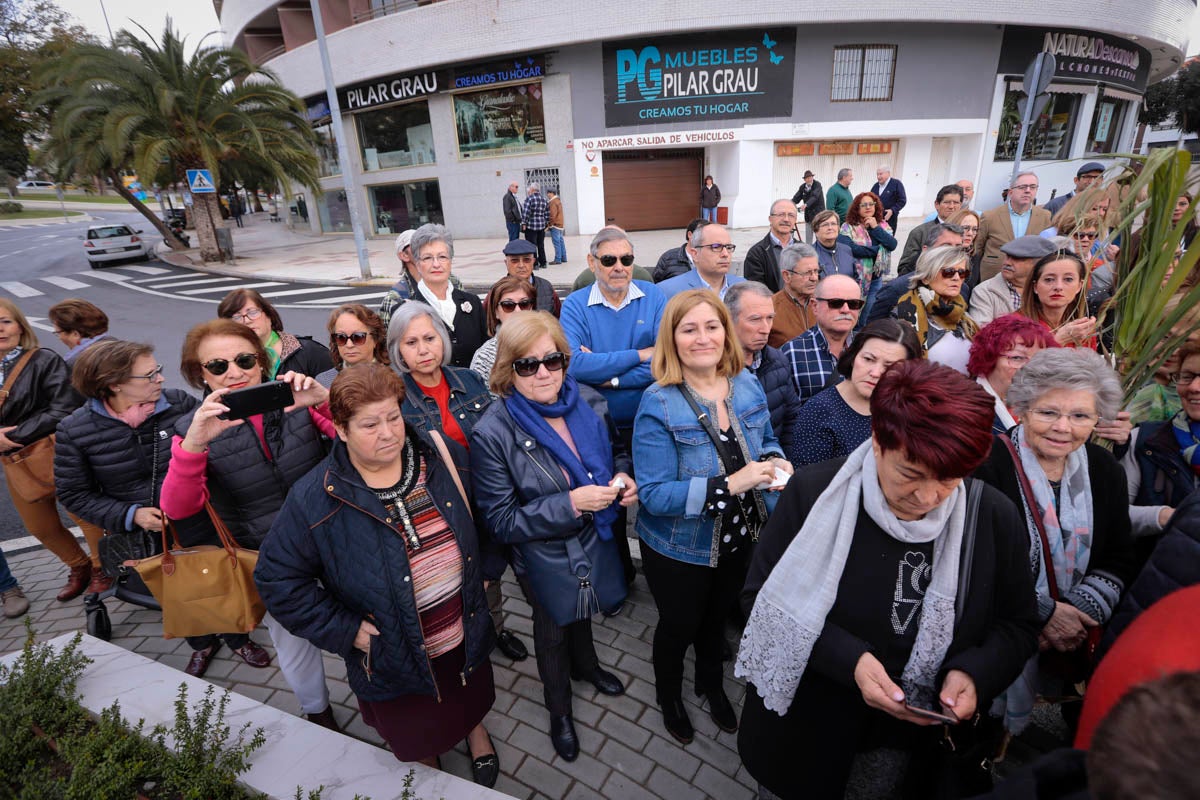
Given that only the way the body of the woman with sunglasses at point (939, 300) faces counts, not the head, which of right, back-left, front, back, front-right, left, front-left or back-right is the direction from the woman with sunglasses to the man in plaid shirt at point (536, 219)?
back

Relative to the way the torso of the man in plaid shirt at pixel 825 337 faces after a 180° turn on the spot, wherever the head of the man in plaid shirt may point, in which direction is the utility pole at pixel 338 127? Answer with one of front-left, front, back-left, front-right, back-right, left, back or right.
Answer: front

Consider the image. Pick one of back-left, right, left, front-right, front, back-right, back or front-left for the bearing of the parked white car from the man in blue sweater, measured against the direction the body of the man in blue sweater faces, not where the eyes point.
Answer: back-right

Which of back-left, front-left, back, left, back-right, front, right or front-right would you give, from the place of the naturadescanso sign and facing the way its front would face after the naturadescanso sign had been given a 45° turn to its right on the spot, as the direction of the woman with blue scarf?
front

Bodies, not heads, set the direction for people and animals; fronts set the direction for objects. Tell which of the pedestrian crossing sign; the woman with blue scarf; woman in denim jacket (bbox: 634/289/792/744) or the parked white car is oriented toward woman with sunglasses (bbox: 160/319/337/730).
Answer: the pedestrian crossing sign

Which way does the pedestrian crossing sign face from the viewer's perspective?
toward the camera

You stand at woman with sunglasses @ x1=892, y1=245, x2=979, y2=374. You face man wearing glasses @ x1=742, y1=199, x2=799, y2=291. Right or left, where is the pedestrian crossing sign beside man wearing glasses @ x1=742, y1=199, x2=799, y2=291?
left

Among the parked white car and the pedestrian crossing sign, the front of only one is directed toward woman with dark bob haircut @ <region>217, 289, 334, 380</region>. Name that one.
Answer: the pedestrian crossing sign

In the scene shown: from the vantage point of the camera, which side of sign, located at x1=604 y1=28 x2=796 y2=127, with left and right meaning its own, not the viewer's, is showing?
front

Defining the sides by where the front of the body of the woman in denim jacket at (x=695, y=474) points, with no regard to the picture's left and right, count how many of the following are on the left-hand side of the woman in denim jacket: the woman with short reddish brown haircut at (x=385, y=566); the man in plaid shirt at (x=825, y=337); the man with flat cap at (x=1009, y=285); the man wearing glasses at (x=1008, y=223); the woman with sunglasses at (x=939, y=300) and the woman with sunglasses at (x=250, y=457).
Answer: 4

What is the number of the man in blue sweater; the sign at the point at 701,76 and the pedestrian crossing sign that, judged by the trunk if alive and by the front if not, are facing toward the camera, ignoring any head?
3

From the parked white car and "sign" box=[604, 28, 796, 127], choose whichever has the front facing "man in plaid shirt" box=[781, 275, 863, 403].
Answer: the sign

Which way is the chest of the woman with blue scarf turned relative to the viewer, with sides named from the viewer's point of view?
facing the viewer and to the right of the viewer

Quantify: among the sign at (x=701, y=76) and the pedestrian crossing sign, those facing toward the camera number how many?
2

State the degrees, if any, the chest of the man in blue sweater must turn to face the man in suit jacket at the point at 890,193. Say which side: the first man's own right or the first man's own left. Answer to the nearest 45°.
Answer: approximately 135° to the first man's own left

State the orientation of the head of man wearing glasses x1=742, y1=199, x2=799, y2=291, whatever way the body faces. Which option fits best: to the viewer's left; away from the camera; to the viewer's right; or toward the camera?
toward the camera

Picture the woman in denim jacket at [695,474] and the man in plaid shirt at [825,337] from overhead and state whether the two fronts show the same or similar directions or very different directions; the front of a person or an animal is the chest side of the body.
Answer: same or similar directions

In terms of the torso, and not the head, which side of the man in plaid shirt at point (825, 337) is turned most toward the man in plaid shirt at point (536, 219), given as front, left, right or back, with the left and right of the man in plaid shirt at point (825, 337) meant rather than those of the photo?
back
